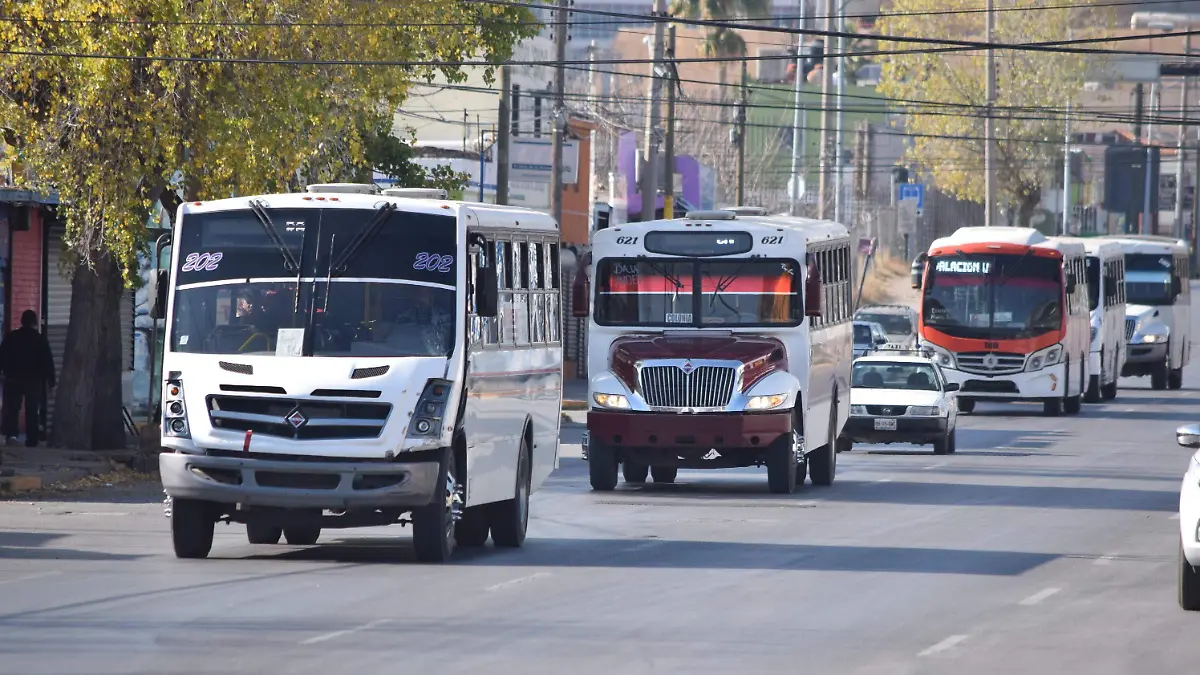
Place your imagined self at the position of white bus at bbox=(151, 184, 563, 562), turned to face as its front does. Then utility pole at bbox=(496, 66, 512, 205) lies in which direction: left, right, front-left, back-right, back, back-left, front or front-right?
back

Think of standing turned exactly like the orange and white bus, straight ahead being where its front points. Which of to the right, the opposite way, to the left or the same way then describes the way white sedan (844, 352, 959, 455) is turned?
the same way

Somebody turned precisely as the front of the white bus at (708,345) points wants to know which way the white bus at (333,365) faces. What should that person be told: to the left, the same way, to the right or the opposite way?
the same way

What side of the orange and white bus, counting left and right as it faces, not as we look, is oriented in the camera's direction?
front

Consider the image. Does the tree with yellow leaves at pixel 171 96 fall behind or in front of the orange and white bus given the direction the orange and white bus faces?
in front

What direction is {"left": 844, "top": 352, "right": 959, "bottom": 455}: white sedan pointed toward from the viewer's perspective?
toward the camera

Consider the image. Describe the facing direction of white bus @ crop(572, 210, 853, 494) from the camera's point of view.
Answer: facing the viewer

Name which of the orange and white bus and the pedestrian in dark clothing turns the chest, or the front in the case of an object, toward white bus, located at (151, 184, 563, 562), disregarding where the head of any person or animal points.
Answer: the orange and white bus

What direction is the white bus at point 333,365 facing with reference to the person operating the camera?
facing the viewer
